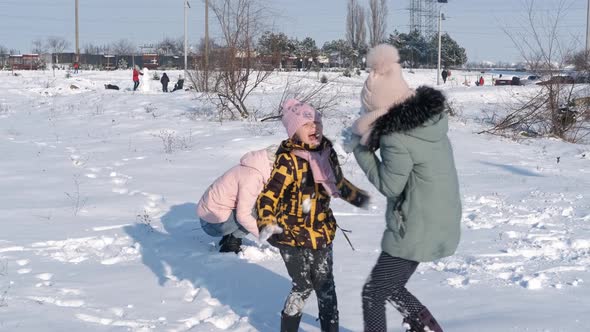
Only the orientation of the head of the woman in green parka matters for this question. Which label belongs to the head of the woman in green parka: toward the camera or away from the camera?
away from the camera

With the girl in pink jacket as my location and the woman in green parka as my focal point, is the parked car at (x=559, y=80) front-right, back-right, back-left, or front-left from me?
back-left

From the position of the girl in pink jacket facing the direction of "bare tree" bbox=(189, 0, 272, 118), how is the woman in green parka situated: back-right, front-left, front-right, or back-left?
back-right
